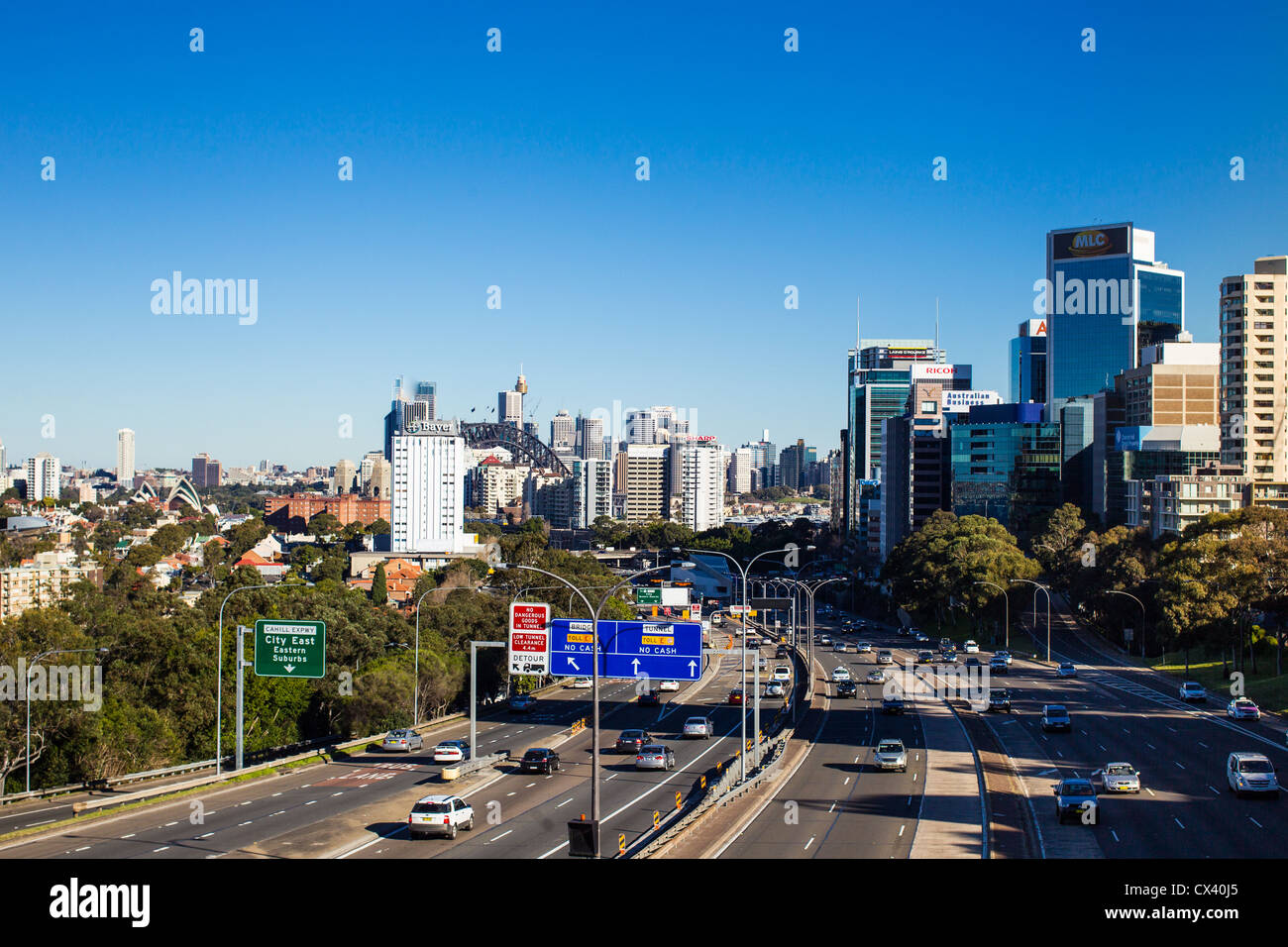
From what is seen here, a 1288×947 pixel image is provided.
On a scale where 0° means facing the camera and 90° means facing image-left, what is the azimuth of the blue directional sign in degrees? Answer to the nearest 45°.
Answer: approximately 0°

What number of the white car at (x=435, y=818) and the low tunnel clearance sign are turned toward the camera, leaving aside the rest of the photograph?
1

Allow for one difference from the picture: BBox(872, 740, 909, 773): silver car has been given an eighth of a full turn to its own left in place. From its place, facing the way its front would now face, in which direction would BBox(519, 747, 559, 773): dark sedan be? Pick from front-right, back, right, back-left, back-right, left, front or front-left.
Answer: back-right

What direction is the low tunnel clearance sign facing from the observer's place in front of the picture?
facing the viewer

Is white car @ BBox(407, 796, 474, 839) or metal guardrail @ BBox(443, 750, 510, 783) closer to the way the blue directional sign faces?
the white car

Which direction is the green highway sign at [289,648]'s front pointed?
toward the camera

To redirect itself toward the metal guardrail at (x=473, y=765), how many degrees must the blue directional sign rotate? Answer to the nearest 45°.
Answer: approximately 135° to its right

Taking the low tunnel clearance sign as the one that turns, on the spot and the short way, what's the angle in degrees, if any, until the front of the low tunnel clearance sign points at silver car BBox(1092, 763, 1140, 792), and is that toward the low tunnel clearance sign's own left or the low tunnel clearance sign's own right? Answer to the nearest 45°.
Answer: approximately 90° to the low tunnel clearance sign's own left

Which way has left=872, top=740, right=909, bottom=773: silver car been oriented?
toward the camera

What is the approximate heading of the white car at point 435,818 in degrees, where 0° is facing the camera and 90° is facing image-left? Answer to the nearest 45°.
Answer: approximately 225°

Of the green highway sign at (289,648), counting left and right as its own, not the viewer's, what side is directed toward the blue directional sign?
left

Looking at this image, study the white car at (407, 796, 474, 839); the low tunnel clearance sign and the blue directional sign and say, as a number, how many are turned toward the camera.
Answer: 2

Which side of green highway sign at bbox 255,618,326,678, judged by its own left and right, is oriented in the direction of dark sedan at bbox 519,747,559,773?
left

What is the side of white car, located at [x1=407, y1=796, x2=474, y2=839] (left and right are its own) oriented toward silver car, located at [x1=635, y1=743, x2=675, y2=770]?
front
